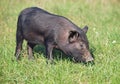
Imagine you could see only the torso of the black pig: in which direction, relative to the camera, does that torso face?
to the viewer's right
